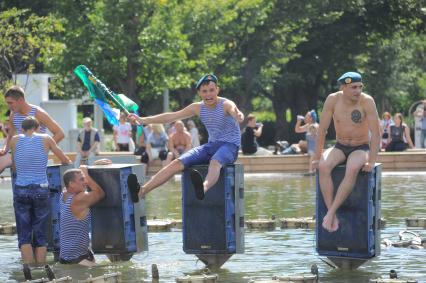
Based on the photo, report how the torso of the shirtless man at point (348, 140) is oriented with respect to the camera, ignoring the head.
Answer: toward the camera

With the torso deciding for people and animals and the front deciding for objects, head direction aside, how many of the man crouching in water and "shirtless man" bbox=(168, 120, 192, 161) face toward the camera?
1

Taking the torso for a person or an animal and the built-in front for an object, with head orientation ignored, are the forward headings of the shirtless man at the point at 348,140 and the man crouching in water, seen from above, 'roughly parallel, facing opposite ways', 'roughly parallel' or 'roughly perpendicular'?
roughly perpendicular

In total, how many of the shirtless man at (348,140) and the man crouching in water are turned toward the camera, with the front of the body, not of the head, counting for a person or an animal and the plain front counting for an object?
1

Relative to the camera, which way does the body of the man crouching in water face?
to the viewer's right

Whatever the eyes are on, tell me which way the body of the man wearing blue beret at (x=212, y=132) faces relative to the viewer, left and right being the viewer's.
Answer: facing the viewer and to the left of the viewer

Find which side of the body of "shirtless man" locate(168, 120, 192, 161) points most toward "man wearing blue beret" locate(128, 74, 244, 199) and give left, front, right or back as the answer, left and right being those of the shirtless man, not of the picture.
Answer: front

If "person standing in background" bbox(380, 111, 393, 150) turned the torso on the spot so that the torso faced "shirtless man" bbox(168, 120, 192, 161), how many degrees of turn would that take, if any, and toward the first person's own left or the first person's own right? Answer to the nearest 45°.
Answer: approximately 45° to the first person's own right
